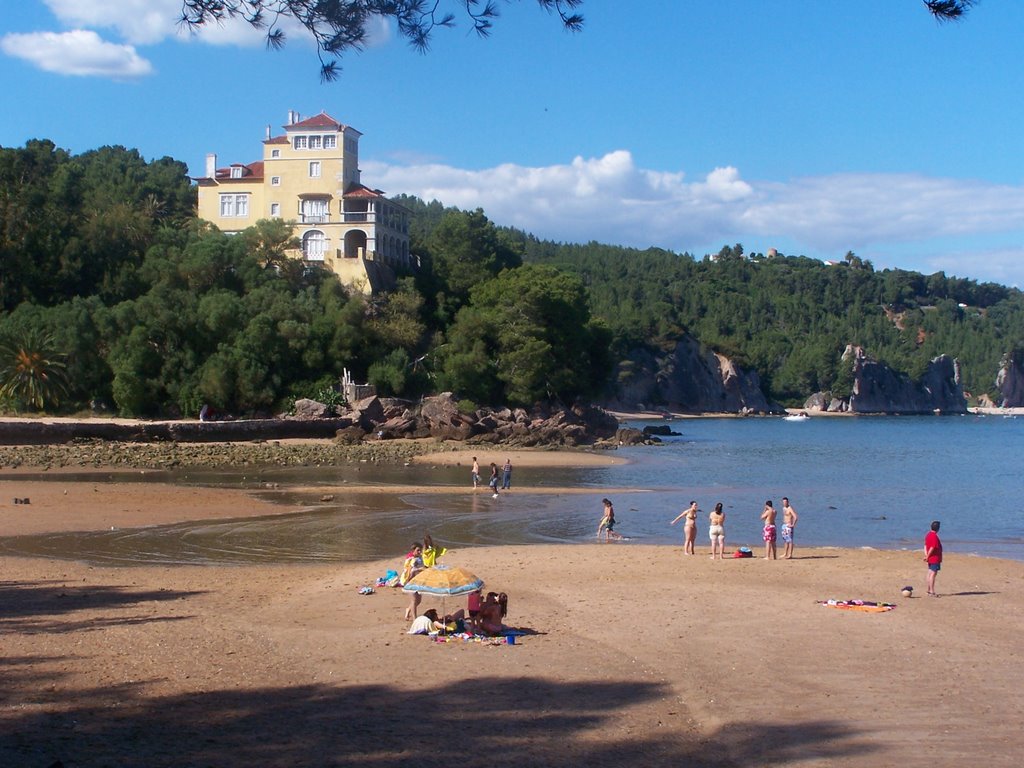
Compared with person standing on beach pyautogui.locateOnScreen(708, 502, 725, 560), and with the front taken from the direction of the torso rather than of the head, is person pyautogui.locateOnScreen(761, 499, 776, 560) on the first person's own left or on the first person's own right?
on the first person's own right

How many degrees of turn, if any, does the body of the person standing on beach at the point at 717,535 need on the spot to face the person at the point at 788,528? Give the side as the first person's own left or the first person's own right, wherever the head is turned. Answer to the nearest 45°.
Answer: approximately 90° to the first person's own right

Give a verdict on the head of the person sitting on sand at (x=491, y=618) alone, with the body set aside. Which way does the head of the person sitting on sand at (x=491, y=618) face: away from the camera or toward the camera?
away from the camera

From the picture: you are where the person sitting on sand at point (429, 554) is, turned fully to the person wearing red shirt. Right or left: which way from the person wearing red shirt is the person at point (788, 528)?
left

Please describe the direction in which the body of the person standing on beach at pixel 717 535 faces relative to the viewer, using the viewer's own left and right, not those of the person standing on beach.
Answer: facing away from the viewer

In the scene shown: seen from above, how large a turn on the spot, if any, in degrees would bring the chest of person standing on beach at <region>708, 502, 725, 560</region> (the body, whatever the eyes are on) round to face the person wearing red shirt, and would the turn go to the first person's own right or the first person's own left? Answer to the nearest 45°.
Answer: approximately 135° to the first person's own right

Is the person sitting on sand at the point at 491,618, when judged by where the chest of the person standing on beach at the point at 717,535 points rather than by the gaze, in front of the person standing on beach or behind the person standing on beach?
behind
